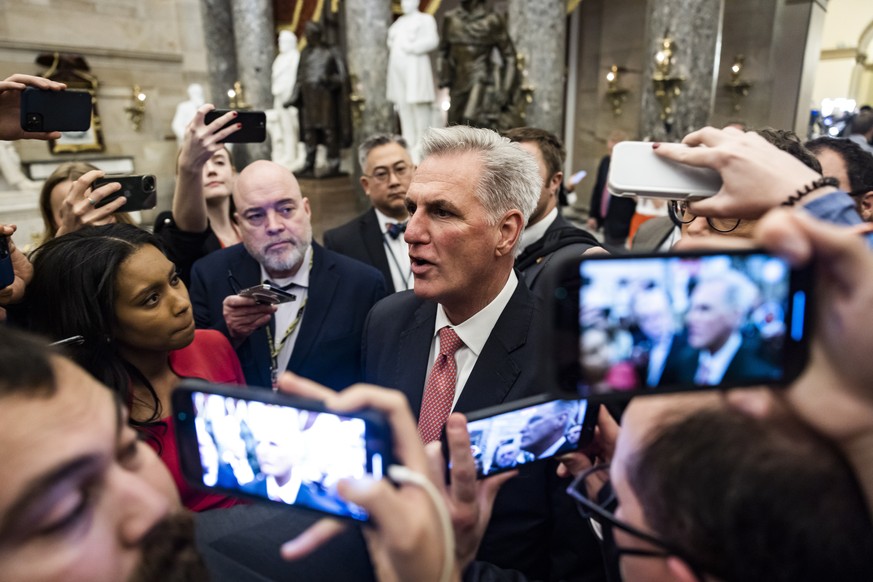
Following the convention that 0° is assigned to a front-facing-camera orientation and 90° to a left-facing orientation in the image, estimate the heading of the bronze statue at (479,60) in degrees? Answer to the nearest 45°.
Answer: approximately 0°

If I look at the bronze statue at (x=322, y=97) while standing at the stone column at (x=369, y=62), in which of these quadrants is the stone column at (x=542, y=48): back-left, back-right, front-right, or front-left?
back-left

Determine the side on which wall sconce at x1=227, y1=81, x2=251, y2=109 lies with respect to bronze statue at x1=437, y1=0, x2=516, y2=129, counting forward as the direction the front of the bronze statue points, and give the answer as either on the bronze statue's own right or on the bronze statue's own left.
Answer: on the bronze statue's own right

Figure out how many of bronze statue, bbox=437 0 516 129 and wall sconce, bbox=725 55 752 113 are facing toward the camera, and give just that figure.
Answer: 2

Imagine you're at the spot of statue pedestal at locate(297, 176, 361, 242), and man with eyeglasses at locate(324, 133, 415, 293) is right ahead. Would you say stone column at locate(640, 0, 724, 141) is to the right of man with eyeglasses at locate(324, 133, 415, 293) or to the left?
left

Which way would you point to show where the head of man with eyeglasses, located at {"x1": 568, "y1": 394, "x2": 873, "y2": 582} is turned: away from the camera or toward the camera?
away from the camera

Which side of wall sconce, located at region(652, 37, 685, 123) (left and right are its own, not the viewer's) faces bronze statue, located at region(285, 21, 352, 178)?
right

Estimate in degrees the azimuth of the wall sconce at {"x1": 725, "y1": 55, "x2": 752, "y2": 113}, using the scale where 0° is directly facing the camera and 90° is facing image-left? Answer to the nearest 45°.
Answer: approximately 0°
